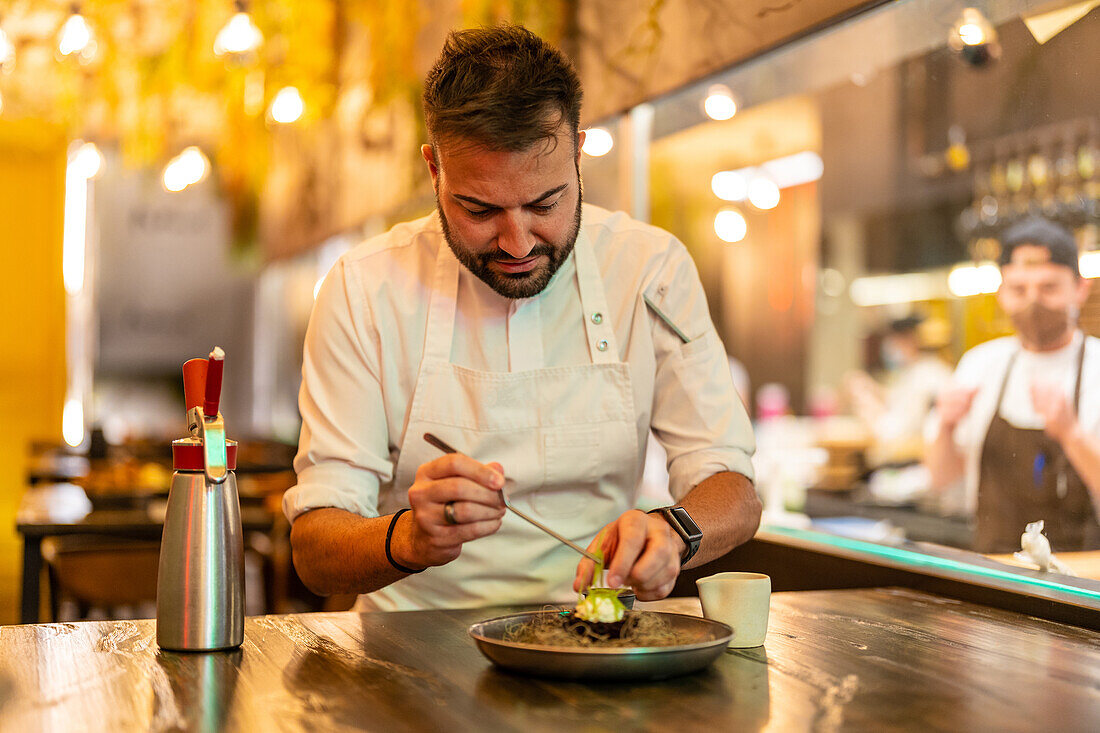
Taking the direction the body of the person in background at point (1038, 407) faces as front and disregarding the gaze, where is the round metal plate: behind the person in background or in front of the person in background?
in front

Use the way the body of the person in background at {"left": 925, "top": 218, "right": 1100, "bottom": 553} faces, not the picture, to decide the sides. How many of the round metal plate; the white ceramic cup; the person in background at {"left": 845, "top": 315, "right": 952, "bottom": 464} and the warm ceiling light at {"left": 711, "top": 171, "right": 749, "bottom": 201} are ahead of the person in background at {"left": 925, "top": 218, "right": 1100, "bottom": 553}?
2

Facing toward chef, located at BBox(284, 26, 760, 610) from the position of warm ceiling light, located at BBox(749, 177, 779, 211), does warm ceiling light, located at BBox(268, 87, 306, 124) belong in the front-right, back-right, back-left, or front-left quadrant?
front-right

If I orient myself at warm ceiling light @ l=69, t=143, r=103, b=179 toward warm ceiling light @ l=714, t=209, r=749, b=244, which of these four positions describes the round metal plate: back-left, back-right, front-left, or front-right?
front-right

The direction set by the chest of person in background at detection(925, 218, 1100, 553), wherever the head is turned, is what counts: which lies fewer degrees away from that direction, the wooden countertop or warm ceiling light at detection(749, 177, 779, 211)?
the wooden countertop

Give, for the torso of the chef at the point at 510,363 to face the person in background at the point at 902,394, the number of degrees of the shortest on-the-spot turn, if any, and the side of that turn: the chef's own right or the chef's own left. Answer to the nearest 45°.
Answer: approximately 135° to the chef's own left

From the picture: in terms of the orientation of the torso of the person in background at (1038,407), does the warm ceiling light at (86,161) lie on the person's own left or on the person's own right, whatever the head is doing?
on the person's own right

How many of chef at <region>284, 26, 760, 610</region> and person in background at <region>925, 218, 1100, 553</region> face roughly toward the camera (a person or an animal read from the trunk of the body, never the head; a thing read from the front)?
2

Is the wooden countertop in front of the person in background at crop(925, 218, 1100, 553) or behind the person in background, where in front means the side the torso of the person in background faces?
in front

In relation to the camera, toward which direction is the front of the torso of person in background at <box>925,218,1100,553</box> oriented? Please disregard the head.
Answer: toward the camera

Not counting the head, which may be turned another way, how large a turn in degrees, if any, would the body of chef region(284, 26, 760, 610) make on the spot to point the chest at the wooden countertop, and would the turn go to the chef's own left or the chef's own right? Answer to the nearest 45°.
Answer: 0° — they already face it

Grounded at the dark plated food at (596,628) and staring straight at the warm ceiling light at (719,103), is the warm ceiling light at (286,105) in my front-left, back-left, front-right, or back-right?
front-left
